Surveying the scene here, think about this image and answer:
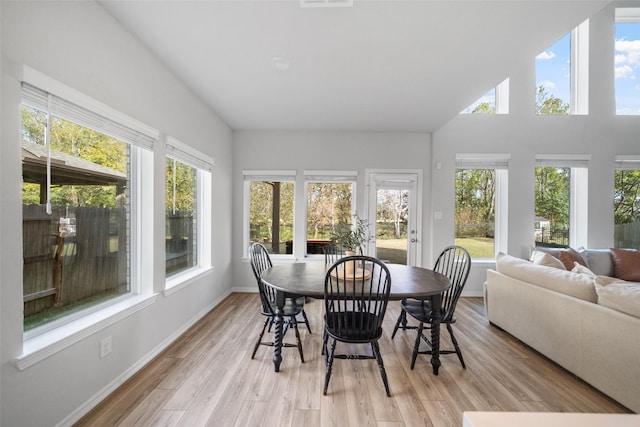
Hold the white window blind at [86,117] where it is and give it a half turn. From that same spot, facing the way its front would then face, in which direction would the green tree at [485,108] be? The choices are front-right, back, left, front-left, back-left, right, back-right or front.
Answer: back-right

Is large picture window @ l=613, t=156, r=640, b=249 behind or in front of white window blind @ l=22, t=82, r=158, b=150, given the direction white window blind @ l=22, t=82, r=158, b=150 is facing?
in front

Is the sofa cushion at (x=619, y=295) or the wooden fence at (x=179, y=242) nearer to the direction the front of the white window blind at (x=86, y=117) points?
the sofa cushion

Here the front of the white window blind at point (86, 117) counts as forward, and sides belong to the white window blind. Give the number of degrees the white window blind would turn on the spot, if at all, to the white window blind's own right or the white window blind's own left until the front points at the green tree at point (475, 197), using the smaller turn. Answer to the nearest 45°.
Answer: approximately 45° to the white window blind's own left

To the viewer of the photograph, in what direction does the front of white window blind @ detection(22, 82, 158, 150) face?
facing the viewer and to the right of the viewer

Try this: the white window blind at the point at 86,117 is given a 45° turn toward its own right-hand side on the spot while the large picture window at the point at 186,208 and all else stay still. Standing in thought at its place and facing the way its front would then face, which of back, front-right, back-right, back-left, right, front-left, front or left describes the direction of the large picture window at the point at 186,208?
back-left

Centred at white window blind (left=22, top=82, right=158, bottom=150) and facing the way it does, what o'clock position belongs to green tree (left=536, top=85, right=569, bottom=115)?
The green tree is roughly at 11 o'clock from the white window blind.

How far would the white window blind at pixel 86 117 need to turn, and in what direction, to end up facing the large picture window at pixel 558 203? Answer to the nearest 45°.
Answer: approximately 45° to its left
